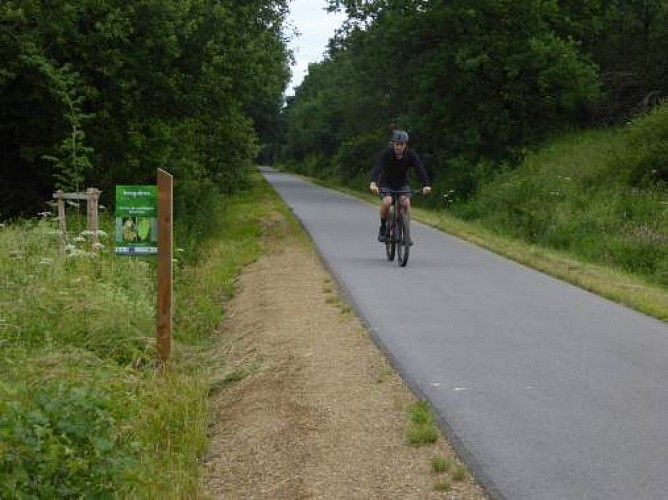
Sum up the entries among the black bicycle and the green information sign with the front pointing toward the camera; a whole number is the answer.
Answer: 2

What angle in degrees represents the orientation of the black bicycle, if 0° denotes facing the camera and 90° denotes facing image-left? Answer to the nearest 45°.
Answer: approximately 0°

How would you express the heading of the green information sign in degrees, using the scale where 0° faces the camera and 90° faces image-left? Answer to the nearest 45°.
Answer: approximately 0°

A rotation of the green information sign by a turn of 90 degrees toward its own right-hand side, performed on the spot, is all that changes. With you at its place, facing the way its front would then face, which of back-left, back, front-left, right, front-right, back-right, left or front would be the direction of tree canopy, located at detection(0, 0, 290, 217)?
right

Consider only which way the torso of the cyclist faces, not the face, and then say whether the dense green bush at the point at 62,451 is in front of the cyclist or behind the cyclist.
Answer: in front

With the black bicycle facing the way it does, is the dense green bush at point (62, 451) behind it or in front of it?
in front
